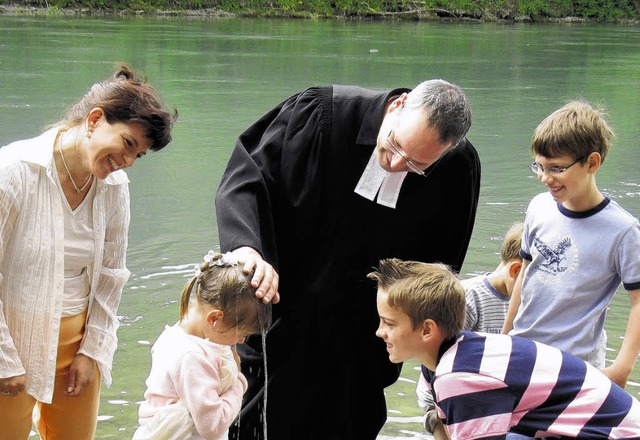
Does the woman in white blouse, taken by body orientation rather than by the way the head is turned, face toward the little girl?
yes

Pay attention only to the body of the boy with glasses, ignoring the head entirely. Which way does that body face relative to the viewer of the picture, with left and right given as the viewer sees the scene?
facing the viewer and to the left of the viewer

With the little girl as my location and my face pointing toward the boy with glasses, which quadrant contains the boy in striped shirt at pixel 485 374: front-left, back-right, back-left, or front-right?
front-right

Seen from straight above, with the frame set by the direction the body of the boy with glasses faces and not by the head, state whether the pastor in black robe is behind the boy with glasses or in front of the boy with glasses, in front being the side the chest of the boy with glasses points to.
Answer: in front

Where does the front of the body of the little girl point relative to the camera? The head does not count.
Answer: to the viewer's right

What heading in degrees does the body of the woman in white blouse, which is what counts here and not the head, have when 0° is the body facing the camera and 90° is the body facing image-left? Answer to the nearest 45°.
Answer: approximately 315°

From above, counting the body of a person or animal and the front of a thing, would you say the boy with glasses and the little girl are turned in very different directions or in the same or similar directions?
very different directions

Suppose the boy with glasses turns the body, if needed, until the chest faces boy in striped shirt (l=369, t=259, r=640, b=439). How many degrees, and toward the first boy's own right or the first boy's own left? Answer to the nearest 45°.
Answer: approximately 45° to the first boy's own left

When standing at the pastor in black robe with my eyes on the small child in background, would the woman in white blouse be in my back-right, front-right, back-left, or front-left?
back-left

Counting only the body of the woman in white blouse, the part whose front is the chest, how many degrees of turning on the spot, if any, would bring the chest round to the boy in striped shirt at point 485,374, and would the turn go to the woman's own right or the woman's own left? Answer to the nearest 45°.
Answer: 0° — they already face them

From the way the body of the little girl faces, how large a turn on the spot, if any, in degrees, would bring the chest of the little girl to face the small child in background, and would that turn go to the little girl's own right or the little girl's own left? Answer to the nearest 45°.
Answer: approximately 45° to the little girl's own left

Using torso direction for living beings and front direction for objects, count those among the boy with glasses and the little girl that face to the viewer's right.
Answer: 1

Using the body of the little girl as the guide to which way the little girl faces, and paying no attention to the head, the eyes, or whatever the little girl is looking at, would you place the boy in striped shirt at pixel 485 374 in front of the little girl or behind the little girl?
in front

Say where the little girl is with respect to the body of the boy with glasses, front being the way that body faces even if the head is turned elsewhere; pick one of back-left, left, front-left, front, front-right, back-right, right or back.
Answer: front
